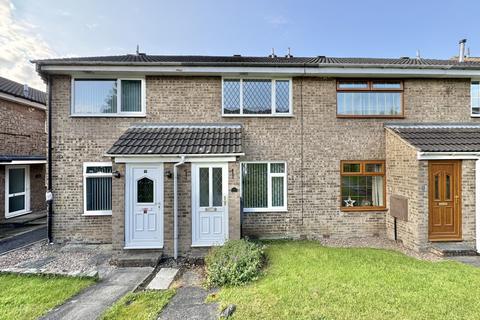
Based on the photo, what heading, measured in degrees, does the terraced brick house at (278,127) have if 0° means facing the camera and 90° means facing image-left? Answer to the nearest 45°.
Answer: approximately 0°

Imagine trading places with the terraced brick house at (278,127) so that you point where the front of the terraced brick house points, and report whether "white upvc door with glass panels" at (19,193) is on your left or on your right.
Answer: on your right

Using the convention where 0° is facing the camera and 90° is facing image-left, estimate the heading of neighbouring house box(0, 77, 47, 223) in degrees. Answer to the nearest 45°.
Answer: approximately 315°

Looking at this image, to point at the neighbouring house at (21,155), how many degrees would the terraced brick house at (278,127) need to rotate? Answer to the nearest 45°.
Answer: approximately 90° to its right
